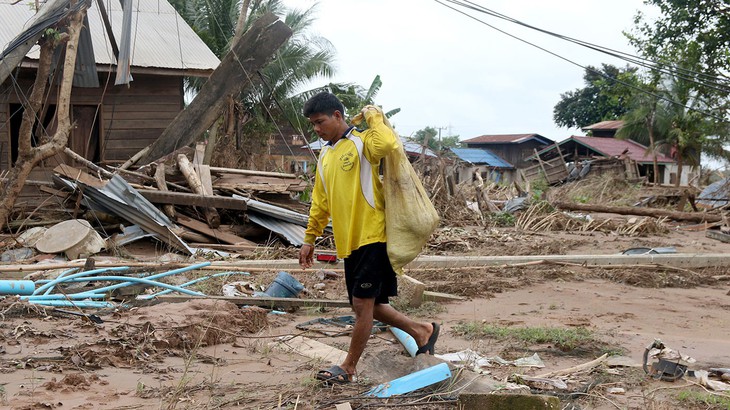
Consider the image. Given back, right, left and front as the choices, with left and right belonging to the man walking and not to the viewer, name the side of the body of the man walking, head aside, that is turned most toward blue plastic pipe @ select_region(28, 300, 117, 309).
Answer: right

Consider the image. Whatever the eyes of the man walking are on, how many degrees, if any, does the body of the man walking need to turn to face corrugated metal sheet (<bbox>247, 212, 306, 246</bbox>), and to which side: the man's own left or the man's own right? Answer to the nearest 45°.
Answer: approximately 135° to the man's own right

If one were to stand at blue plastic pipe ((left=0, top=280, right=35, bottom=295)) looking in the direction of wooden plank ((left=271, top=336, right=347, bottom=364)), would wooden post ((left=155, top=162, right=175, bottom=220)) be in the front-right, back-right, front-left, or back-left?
back-left

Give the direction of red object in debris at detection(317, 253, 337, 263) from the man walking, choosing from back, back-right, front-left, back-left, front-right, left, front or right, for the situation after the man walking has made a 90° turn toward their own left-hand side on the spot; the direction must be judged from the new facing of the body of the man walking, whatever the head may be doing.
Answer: back-left

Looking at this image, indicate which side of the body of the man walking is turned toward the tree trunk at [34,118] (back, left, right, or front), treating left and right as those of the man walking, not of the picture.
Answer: right

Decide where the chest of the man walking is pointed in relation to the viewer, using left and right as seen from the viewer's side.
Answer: facing the viewer and to the left of the viewer

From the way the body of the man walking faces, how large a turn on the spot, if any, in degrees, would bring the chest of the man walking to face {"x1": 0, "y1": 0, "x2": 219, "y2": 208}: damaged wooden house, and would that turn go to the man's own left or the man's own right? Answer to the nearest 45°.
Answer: approximately 90° to the man's own right

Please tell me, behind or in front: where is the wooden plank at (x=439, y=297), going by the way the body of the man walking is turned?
behind

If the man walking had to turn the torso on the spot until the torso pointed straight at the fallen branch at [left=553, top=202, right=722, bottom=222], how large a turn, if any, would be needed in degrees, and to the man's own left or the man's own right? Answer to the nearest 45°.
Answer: approximately 180°
